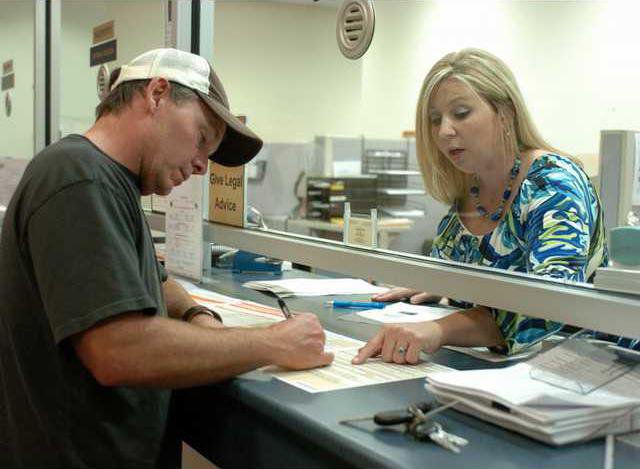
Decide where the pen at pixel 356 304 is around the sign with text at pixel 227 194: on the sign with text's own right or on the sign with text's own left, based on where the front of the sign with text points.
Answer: on the sign with text's own left

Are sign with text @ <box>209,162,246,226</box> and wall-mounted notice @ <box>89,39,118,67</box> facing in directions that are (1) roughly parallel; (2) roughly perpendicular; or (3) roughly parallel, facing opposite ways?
roughly parallel

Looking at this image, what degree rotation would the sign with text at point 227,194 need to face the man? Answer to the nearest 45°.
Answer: approximately 45° to its left

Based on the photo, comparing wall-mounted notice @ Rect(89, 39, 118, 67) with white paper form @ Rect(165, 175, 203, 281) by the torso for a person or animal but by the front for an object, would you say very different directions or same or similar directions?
same or similar directions

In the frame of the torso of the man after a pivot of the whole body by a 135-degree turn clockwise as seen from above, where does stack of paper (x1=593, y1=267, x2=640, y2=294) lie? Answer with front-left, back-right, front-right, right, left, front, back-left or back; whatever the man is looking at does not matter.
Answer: back-left

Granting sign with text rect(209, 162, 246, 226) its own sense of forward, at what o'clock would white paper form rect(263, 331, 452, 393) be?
The white paper form is roughly at 10 o'clock from the sign with text.

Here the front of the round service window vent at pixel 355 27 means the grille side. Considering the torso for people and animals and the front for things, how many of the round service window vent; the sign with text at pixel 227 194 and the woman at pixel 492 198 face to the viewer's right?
0

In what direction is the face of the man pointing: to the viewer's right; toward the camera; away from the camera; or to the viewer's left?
to the viewer's right

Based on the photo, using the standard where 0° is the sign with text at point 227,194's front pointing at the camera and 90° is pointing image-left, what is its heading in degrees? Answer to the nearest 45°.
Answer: approximately 45°

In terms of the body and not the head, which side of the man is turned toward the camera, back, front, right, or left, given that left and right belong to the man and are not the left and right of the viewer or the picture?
right

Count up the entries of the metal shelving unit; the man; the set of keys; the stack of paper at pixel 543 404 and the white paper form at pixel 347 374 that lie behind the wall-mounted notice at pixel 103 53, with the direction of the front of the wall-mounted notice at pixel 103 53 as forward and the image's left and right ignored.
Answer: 1

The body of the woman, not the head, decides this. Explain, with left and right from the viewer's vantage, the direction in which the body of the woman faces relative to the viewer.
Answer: facing the viewer and to the left of the viewer
